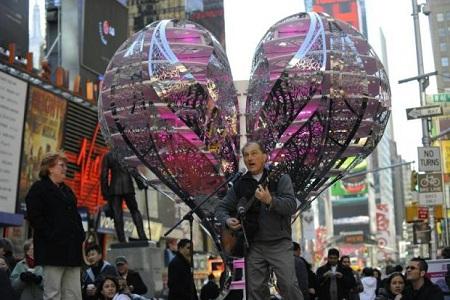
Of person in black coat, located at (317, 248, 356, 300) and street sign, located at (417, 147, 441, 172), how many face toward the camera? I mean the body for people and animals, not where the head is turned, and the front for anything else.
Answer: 2

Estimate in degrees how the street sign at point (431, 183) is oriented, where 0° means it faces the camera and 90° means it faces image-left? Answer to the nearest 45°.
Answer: approximately 0°

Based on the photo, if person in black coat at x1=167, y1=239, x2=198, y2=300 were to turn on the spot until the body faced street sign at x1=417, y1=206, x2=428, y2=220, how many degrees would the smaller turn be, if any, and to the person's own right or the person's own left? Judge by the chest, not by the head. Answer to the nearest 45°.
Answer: approximately 45° to the person's own left

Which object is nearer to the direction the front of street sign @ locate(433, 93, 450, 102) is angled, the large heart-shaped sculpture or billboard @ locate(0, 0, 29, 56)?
the large heart-shaped sculpture
